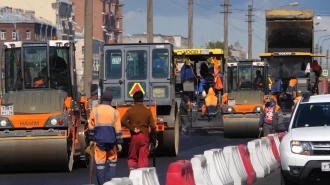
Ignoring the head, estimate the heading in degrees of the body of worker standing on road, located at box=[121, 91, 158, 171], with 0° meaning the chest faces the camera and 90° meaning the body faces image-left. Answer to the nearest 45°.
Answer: approximately 180°

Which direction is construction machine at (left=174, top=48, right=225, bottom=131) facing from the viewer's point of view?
away from the camera

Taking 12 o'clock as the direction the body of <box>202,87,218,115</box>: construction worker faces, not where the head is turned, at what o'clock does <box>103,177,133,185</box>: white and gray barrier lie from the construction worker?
The white and gray barrier is roughly at 6 o'clock from the construction worker.

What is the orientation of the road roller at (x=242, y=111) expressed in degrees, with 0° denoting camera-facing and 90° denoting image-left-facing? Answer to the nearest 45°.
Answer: approximately 0°

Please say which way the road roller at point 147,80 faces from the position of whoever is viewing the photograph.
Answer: facing away from the viewer

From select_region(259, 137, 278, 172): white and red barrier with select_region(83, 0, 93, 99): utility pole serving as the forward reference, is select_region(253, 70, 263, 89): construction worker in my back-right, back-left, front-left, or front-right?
front-right

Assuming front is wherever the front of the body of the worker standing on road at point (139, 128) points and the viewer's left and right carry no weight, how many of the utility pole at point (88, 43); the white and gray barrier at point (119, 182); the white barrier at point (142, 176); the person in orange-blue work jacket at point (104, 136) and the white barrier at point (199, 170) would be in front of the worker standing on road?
1

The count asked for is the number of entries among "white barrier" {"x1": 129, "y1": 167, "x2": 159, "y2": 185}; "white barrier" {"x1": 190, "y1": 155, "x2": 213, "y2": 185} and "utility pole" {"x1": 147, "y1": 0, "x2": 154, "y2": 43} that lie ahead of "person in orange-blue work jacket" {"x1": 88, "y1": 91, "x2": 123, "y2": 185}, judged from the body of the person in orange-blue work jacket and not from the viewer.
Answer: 1

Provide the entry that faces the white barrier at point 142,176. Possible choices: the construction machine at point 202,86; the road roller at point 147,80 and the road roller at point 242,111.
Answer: the road roller at point 242,111

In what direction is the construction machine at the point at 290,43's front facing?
away from the camera

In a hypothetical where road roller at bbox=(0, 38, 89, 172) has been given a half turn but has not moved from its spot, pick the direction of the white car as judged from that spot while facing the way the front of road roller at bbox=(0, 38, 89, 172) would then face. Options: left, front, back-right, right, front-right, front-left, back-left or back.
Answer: back-right

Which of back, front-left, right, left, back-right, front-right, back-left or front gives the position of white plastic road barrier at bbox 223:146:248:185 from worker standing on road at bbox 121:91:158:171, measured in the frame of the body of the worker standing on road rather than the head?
right

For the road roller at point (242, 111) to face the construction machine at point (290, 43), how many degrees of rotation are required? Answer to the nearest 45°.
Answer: approximately 180°

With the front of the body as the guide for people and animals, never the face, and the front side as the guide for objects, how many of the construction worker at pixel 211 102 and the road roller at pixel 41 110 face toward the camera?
1
